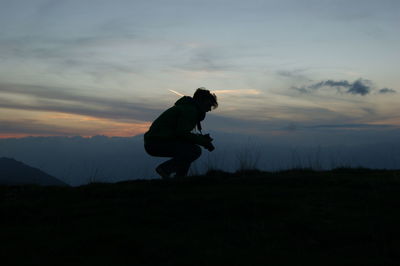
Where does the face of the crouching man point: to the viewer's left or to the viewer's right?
to the viewer's right

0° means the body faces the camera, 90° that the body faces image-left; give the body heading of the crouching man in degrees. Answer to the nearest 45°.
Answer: approximately 270°
